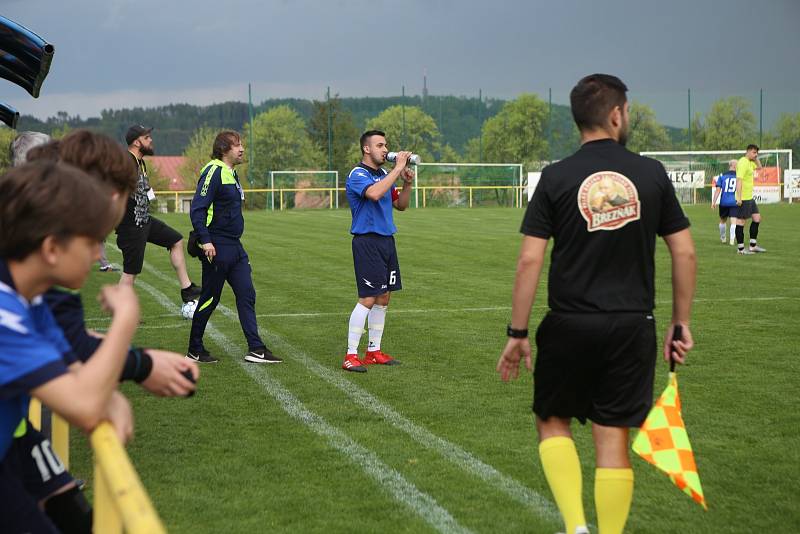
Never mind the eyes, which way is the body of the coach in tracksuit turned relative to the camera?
to the viewer's right

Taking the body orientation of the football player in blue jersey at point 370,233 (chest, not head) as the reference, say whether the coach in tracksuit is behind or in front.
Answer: behind

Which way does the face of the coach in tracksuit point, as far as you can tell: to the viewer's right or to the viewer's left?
to the viewer's right

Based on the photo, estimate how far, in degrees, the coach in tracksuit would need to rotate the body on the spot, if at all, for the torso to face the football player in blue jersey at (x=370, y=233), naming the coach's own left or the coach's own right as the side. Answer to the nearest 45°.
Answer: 0° — they already face them
